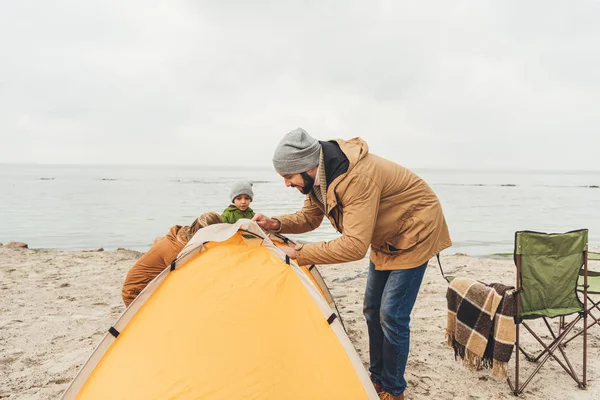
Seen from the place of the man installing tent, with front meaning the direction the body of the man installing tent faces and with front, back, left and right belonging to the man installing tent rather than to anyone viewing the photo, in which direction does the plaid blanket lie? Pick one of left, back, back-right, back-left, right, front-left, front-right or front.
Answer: back-right

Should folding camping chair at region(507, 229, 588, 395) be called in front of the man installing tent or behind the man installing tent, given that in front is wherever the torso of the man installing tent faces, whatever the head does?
behind

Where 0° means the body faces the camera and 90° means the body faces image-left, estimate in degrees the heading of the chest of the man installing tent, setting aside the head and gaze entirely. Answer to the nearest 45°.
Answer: approximately 90°
